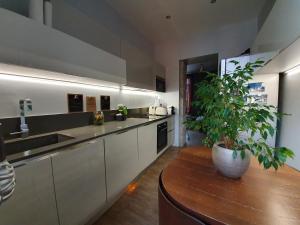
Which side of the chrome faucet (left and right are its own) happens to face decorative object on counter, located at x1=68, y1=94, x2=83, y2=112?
left

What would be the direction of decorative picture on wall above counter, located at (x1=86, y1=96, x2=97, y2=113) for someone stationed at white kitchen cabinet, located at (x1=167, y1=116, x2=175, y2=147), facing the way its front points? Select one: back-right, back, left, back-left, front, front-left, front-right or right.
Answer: back-right

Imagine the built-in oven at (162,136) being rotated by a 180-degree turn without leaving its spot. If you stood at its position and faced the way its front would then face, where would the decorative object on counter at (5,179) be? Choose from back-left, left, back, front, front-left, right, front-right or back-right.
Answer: left

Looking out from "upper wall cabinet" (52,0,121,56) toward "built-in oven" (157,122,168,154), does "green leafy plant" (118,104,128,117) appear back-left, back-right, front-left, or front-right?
front-left

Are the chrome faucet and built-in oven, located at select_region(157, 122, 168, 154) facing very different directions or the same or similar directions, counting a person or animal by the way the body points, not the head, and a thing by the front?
same or similar directions

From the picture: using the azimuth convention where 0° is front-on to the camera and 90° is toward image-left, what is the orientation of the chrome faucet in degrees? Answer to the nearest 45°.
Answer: approximately 315°

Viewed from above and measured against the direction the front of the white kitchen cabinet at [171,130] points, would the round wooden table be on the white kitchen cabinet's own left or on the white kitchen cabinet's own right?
on the white kitchen cabinet's own right

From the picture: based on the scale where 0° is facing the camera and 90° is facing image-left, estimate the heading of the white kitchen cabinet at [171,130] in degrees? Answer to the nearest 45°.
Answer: approximately 270°

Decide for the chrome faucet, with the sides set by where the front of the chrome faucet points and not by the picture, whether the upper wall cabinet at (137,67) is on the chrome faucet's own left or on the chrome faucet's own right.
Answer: on the chrome faucet's own left

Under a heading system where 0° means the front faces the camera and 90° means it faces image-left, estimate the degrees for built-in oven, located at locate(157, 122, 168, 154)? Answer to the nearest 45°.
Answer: approximately 270°

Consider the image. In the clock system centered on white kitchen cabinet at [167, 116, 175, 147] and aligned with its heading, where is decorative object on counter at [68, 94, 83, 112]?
The decorative object on counter is roughly at 4 o'clock from the white kitchen cabinet.
